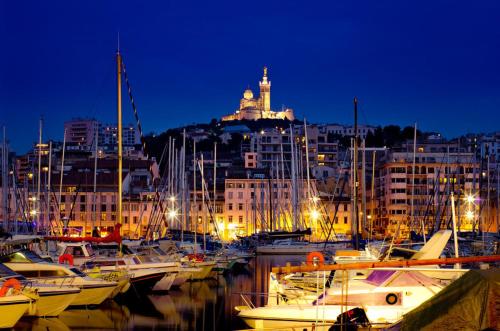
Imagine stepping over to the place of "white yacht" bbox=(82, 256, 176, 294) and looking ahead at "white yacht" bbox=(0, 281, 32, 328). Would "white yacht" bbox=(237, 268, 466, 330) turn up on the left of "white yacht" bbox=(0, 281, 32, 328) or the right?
left

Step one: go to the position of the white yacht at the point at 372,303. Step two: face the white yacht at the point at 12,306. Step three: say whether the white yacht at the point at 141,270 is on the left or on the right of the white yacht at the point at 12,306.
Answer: right

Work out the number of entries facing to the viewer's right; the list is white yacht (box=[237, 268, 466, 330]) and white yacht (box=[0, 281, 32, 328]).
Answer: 1

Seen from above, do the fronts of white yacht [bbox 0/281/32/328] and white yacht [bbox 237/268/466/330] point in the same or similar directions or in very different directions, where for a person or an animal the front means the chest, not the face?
very different directions
